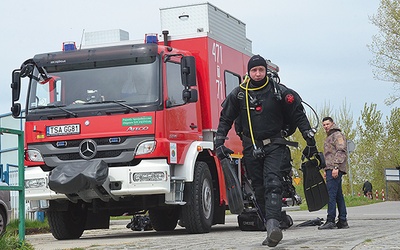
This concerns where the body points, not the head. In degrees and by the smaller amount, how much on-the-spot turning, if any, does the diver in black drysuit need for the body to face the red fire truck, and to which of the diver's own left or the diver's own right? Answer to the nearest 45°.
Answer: approximately 135° to the diver's own right

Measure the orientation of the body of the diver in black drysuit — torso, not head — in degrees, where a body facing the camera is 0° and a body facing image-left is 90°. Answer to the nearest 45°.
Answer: approximately 0°

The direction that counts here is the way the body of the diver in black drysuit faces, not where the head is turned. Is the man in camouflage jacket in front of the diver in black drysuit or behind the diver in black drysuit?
behind
